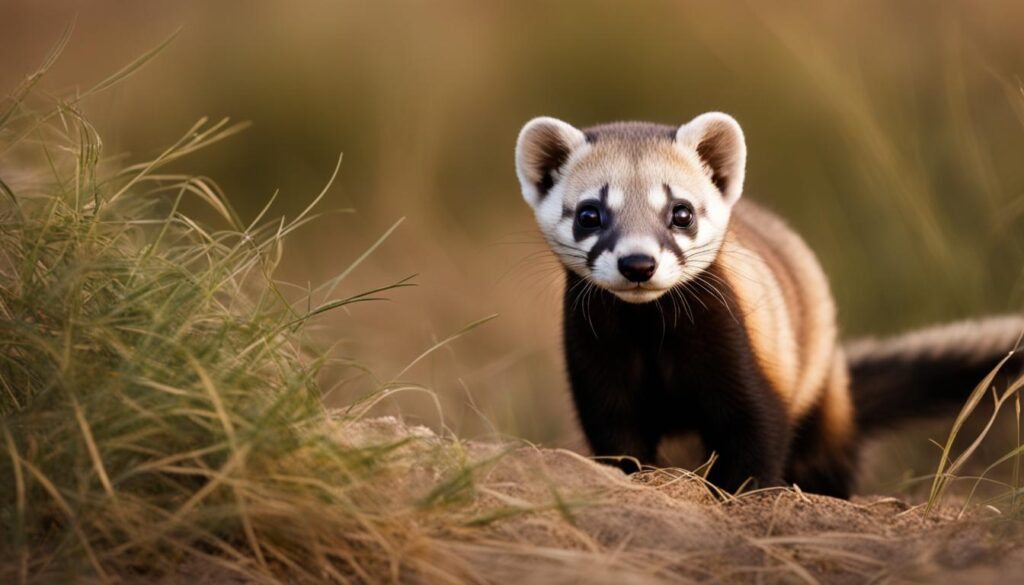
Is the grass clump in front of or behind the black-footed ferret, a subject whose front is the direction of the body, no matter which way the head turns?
in front

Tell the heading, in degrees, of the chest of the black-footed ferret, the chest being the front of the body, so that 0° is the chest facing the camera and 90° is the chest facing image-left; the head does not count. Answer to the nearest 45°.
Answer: approximately 45°
